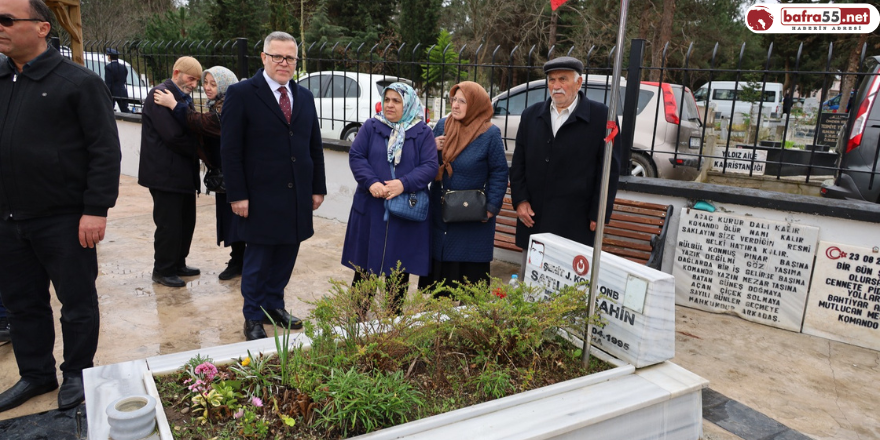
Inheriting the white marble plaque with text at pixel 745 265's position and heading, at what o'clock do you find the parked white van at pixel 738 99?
The parked white van is roughly at 6 o'clock from the white marble plaque with text.

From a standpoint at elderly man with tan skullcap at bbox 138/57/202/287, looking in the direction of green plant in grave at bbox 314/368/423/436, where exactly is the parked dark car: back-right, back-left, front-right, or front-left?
front-left

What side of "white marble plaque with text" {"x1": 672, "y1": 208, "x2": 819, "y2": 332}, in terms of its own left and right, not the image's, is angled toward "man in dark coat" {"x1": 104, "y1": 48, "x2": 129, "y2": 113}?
right

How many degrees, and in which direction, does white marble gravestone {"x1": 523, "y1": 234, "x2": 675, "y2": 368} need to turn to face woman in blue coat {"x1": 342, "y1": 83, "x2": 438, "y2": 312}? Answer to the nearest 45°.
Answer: approximately 90° to its right

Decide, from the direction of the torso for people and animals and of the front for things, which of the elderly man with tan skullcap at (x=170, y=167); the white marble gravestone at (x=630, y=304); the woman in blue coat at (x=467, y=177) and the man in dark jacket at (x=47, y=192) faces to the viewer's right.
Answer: the elderly man with tan skullcap

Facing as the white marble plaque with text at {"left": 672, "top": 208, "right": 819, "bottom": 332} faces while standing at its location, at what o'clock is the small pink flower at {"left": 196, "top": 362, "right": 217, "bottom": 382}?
The small pink flower is roughly at 1 o'clock from the white marble plaque with text.

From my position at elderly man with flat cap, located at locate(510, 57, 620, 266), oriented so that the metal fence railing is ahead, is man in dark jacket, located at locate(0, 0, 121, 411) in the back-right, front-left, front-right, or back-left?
back-left

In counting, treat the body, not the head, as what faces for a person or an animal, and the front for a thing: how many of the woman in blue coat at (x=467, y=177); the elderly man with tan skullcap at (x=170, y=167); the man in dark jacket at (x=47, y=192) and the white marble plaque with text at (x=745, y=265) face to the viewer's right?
1

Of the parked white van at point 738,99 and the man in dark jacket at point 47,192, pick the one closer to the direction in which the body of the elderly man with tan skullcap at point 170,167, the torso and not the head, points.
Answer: the parked white van

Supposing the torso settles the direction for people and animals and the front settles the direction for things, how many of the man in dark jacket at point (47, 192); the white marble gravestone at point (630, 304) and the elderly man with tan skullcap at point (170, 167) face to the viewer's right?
1

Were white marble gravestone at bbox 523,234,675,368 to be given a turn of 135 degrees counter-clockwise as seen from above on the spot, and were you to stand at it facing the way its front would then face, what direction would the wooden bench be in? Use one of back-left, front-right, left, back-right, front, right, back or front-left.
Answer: left

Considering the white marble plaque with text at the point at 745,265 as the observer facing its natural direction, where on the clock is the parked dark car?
The parked dark car is roughly at 7 o'clock from the white marble plaque with text.

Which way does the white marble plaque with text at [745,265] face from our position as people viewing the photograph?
facing the viewer

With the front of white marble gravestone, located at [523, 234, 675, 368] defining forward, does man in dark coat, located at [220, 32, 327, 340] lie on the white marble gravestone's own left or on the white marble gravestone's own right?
on the white marble gravestone's own right

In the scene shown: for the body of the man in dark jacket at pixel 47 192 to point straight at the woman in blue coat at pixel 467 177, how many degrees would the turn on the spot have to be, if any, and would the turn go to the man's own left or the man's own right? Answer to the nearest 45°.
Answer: approximately 135° to the man's own left

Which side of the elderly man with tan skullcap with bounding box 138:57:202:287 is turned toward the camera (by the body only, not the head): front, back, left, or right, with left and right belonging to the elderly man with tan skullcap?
right
